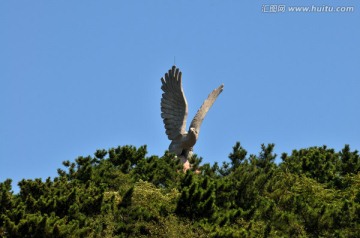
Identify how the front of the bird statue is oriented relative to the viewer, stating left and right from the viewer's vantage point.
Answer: facing the viewer and to the right of the viewer
